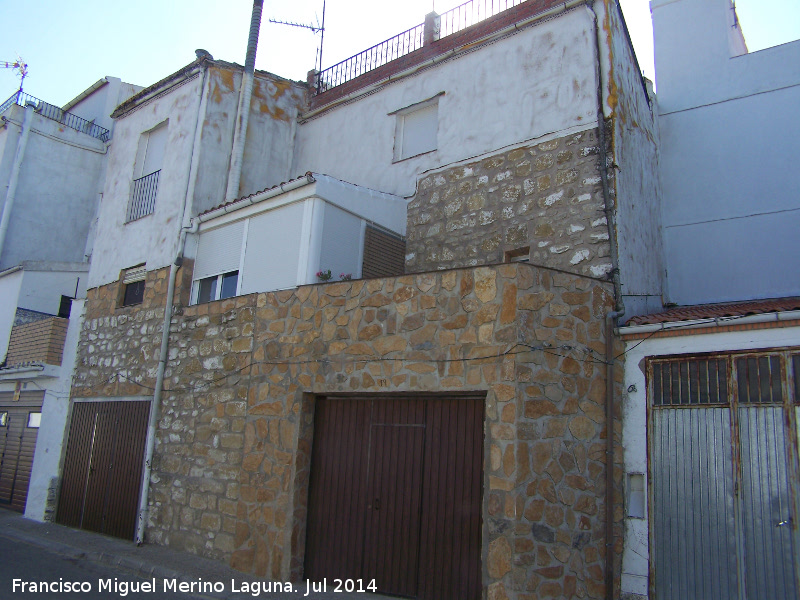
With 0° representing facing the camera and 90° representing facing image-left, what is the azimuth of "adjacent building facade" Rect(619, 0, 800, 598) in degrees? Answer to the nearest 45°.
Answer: approximately 0°

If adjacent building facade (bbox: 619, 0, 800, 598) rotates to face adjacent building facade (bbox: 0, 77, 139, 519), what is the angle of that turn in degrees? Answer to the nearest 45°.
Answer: approximately 90° to its right
